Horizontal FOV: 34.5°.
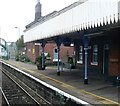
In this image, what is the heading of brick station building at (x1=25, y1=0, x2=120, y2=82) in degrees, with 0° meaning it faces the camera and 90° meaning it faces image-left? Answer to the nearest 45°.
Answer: approximately 45°
